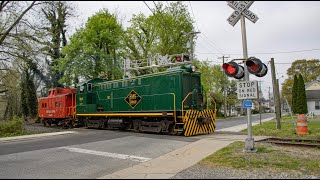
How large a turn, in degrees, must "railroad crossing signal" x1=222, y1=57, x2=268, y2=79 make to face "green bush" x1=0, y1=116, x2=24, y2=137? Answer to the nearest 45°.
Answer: approximately 90° to its right

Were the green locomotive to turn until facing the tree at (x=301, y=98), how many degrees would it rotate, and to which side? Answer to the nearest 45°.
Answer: approximately 90° to its left

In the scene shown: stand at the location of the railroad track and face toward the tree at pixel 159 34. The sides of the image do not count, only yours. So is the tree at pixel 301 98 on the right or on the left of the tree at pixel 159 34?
right

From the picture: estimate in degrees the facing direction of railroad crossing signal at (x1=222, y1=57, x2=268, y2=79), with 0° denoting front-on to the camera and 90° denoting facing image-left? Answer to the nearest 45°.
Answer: approximately 45°

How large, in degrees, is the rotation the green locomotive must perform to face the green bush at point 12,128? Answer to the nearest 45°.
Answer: approximately 135° to its right

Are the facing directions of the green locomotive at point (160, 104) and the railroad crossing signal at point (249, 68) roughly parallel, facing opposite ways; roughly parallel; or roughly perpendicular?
roughly perpendicular

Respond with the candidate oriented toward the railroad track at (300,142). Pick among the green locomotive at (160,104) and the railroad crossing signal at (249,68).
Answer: the green locomotive

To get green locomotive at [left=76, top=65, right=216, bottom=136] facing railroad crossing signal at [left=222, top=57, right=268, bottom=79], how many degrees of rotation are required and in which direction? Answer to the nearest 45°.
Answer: approximately 45° to its right

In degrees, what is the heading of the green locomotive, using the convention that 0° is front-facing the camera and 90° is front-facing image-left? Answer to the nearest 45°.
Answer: approximately 315°

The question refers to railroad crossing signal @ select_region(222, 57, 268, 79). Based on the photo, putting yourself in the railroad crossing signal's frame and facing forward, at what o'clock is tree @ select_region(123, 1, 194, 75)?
The tree is roughly at 4 o'clock from the railroad crossing signal.

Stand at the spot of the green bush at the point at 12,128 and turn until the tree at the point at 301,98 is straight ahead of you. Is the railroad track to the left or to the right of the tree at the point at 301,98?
right
